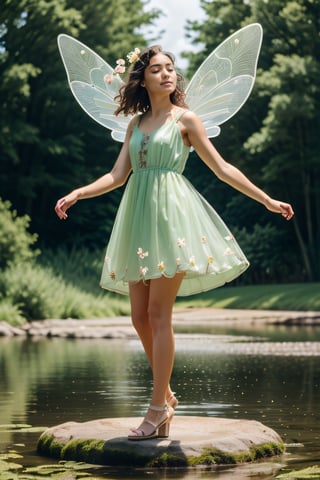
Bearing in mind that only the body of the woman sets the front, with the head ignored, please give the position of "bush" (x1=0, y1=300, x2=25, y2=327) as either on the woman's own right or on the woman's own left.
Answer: on the woman's own right

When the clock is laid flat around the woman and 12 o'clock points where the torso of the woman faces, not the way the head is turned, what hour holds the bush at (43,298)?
The bush is roughly at 4 o'clock from the woman.

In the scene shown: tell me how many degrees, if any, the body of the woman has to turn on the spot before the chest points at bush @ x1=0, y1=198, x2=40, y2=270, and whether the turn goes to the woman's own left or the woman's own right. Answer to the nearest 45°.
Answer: approximately 135° to the woman's own right

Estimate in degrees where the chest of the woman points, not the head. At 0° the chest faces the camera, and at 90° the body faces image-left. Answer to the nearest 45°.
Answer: approximately 45°

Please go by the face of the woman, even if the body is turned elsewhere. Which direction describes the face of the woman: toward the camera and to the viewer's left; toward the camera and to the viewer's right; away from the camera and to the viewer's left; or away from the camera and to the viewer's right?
toward the camera and to the viewer's right
